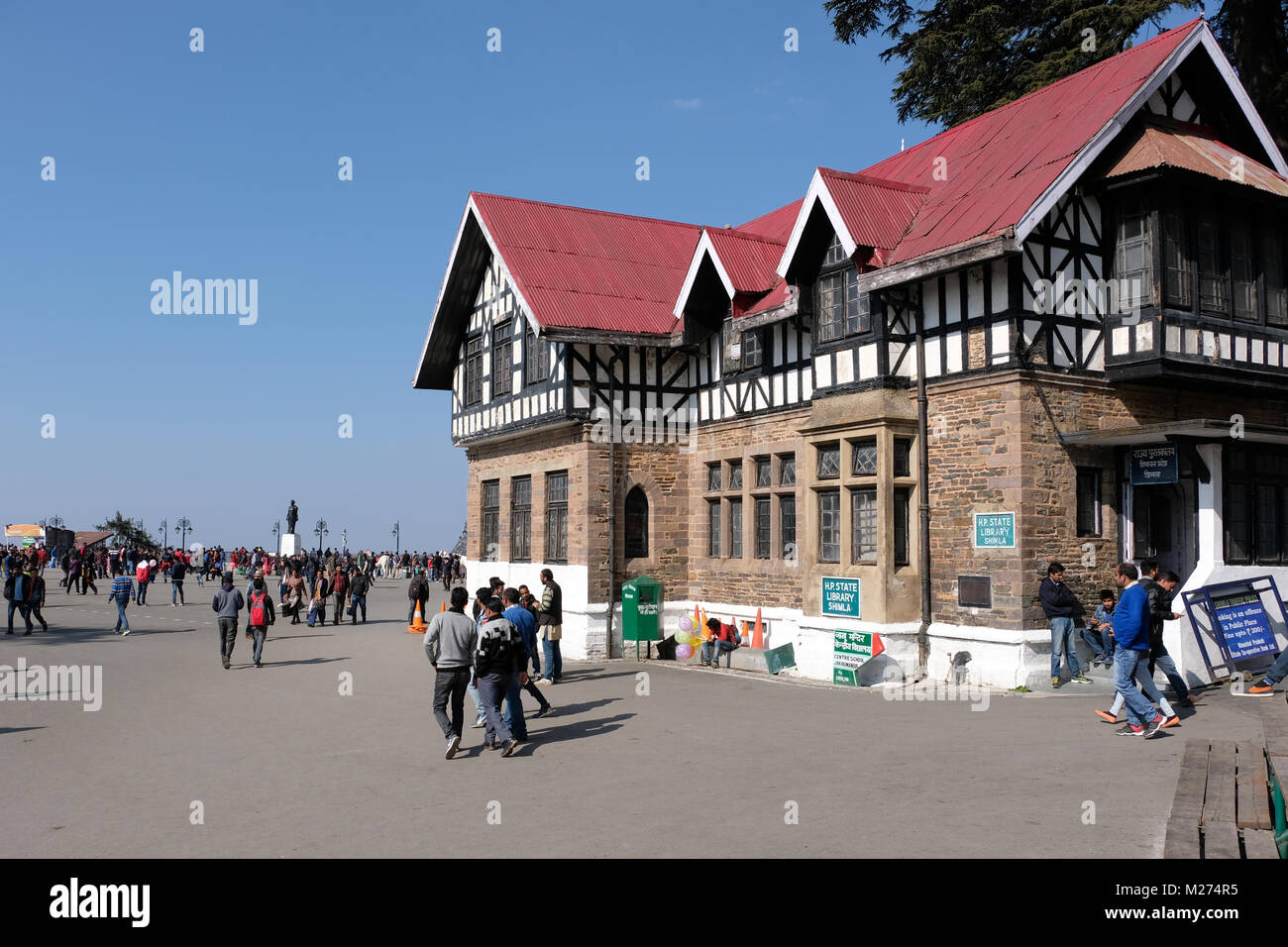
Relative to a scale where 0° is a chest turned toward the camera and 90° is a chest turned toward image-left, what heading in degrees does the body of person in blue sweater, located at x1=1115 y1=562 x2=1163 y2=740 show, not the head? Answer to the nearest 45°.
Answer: approximately 90°

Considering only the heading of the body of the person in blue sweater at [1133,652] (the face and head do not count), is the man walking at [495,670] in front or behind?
in front

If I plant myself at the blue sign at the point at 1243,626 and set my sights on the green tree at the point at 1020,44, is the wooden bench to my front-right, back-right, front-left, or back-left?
back-left

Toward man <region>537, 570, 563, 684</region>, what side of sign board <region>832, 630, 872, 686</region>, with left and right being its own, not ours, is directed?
right

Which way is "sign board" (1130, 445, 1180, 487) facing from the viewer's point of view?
toward the camera

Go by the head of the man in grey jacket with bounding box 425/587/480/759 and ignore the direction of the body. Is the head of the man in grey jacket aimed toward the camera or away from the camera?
away from the camera

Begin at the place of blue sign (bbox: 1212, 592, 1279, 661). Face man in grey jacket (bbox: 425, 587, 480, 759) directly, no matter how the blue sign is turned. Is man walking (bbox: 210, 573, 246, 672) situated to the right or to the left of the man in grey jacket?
right

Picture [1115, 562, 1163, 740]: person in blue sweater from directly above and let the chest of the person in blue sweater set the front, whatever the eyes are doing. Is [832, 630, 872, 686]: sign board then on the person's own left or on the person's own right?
on the person's own right

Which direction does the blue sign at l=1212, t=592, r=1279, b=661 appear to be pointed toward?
toward the camera
